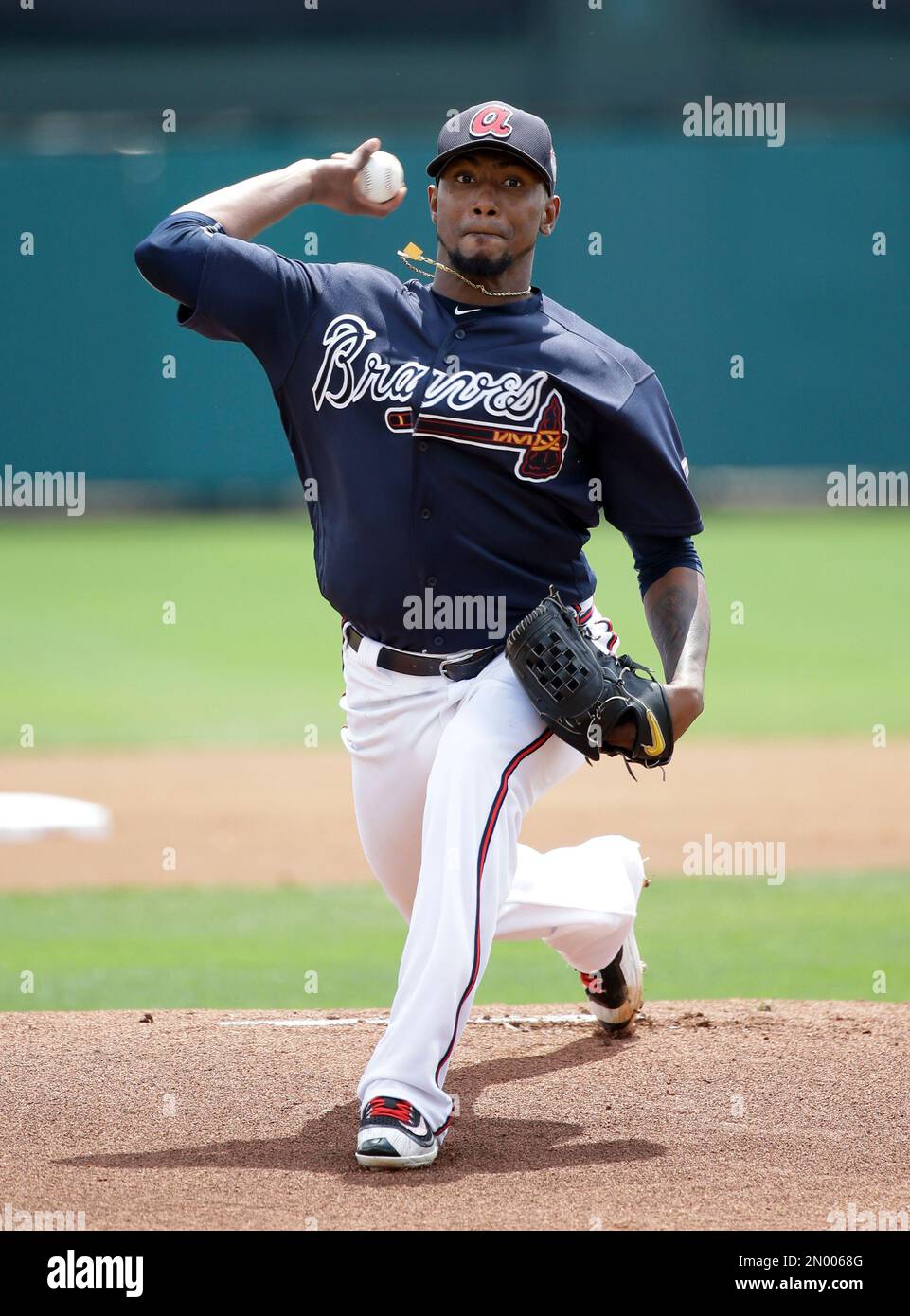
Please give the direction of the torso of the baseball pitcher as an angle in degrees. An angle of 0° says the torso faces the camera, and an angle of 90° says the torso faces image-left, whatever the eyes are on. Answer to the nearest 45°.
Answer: approximately 0°
